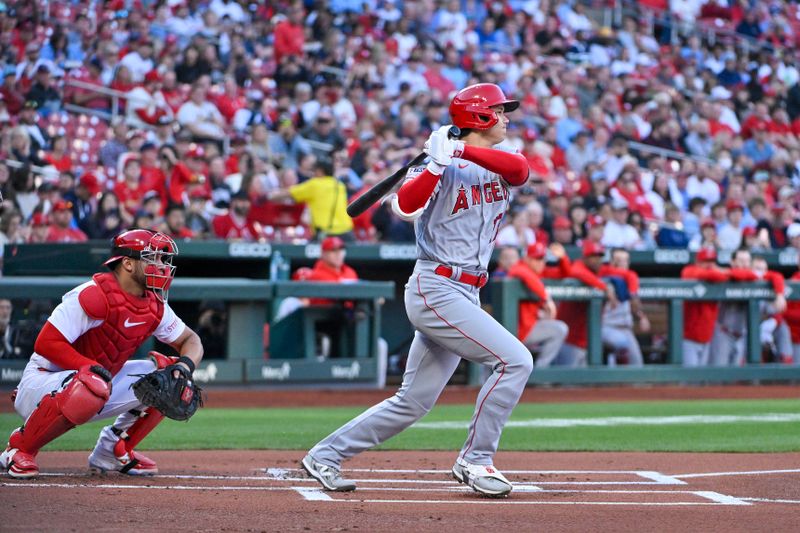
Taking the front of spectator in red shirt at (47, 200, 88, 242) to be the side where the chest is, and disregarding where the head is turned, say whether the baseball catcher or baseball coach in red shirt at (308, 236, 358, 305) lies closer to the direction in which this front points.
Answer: the baseball catcher

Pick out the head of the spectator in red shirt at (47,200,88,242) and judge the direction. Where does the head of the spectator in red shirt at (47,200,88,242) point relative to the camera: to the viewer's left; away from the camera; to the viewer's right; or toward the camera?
toward the camera

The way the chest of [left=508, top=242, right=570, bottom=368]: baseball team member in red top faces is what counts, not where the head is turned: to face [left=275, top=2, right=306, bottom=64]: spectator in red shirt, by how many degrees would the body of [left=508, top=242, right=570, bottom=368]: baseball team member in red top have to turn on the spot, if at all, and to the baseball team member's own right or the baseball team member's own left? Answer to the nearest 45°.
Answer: approximately 180°

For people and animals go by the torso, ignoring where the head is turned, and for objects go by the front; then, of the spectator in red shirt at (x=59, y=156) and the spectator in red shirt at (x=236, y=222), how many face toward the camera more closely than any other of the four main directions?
2

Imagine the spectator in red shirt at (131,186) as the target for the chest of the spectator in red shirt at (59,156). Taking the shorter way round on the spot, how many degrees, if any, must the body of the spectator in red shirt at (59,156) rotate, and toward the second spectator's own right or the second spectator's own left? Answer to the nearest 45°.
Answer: approximately 45° to the second spectator's own left

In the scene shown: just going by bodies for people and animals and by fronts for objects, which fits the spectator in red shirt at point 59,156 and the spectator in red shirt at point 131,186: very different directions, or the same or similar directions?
same or similar directions

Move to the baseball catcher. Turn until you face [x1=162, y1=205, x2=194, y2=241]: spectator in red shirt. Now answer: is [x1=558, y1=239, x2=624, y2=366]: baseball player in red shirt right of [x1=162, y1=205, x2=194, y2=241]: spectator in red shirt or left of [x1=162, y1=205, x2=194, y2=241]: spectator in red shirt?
right

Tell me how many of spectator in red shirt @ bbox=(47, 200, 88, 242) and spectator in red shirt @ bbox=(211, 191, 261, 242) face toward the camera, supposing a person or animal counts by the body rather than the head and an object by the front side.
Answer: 2

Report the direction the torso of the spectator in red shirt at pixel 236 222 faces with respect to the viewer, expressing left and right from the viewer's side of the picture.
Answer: facing the viewer

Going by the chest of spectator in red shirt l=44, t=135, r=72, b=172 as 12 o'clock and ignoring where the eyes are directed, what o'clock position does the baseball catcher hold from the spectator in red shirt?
The baseball catcher is roughly at 12 o'clock from the spectator in red shirt.

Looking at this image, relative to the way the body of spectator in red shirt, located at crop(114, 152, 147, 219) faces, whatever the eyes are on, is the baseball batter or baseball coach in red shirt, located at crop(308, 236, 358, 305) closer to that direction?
the baseball batter

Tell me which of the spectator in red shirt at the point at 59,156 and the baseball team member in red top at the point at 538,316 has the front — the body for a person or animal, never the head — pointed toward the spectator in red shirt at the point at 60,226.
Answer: the spectator in red shirt at the point at 59,156

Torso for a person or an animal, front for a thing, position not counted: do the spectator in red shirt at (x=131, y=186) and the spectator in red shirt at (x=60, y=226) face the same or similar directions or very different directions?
same or similar directions

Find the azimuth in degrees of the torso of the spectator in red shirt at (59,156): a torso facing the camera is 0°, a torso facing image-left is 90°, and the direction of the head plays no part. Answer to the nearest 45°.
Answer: approximately 0°

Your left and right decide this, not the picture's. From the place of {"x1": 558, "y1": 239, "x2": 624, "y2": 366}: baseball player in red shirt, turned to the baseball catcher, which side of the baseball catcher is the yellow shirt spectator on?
right

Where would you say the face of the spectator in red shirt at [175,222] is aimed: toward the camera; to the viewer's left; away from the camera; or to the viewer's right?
toward the camera

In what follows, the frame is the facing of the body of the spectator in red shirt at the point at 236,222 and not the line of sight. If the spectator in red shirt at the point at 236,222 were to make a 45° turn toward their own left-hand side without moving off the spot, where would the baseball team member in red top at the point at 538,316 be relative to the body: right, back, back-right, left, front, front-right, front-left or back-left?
front-left

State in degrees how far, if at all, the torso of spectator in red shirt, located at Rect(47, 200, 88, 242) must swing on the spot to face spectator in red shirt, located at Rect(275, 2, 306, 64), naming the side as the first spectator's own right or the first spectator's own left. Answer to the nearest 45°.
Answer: approximately 135° to the first spectator's own left
